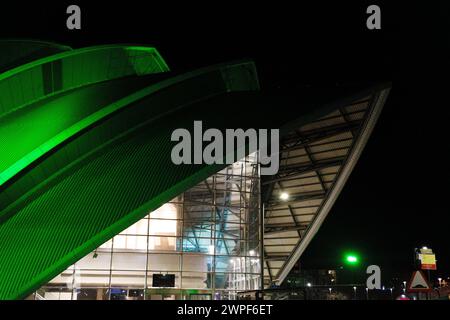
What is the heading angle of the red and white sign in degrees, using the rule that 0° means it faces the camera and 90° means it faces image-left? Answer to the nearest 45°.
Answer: approximately 0°
